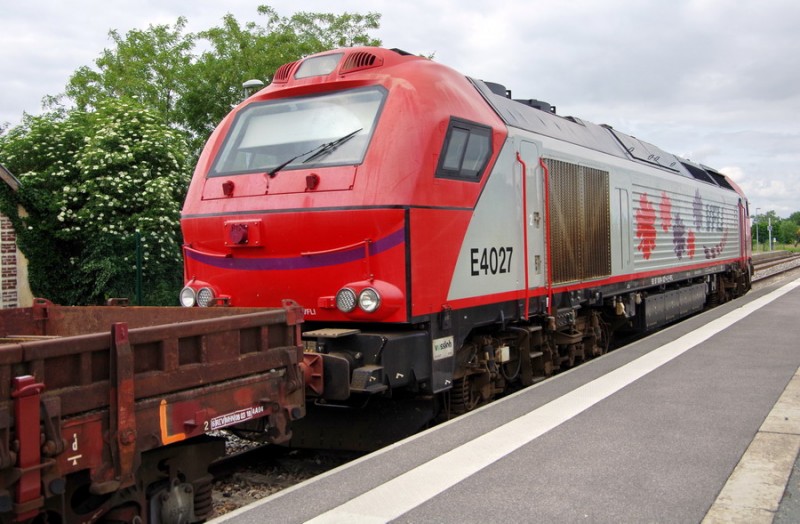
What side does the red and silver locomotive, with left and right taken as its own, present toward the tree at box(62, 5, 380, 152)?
right

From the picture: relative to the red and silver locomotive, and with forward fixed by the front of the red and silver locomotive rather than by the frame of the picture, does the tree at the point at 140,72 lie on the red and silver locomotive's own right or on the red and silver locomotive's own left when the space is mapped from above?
on the red and silver locomotive's own right

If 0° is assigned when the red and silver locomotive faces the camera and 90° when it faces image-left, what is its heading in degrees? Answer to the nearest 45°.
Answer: approximately 45°

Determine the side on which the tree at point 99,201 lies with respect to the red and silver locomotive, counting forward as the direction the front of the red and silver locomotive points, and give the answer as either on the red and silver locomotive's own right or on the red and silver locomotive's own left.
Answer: on the red and silver locomotive's own right
